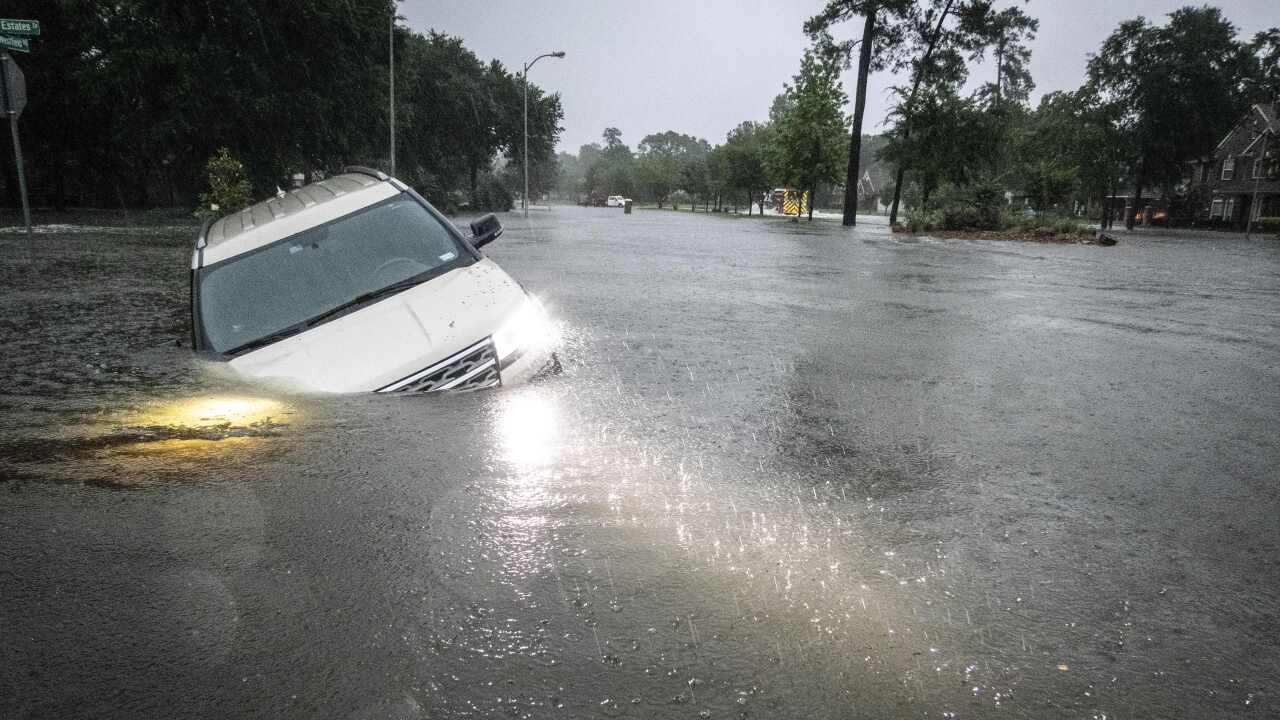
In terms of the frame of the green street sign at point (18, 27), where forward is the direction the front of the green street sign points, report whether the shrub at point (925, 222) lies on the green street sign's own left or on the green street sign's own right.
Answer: on the green street sign's own left

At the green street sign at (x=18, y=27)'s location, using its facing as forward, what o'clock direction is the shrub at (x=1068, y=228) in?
The shrub is roughly at 9 o'clock from the green street sign.

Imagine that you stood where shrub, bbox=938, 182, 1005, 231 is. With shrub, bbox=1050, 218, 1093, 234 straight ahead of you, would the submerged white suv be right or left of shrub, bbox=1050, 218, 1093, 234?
right

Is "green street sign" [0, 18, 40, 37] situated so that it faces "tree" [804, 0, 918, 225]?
no

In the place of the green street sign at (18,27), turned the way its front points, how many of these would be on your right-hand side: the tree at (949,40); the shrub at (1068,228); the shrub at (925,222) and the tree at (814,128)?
0

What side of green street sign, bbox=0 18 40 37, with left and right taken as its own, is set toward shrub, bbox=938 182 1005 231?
left

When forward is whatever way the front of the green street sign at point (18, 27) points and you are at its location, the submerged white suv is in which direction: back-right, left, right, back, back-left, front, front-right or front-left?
front

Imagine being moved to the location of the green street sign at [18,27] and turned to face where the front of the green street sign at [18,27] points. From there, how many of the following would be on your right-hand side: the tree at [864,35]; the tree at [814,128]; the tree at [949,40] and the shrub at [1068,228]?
0

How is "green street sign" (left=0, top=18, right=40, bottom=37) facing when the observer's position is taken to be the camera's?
facing the viewer

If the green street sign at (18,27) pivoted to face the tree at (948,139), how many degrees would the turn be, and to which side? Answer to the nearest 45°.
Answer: approximately 90° to its left

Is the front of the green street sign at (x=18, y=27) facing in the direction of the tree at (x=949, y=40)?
no
